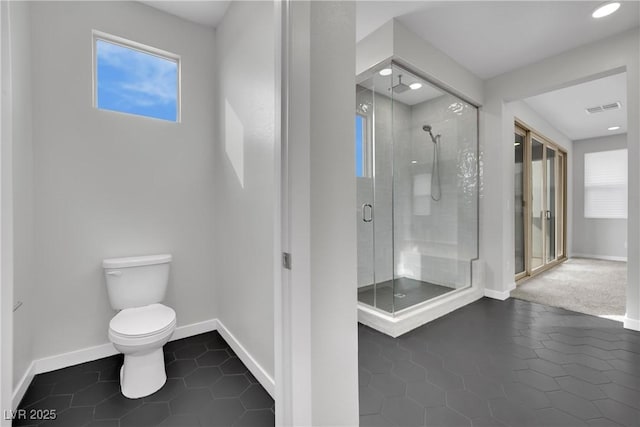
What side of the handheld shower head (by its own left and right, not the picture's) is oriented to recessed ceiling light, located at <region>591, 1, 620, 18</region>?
left

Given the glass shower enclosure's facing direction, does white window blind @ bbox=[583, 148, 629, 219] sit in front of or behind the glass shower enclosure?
behind

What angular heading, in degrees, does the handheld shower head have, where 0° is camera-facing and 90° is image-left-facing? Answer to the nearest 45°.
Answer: approximately 45°

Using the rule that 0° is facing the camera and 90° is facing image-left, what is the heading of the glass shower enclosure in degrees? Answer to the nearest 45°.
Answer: approximately 45°

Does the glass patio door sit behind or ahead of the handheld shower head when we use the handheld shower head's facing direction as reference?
behind

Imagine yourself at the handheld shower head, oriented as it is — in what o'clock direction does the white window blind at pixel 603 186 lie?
The white window blind is roughly at 6 o'clock from the handheld shower head.

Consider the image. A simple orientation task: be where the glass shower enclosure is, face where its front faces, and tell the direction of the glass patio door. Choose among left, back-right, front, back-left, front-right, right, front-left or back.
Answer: back

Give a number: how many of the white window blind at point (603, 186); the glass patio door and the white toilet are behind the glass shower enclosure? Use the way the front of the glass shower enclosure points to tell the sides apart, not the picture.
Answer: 2

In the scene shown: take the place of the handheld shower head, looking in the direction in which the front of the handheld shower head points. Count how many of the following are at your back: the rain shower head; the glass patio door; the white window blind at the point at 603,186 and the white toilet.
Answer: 2
